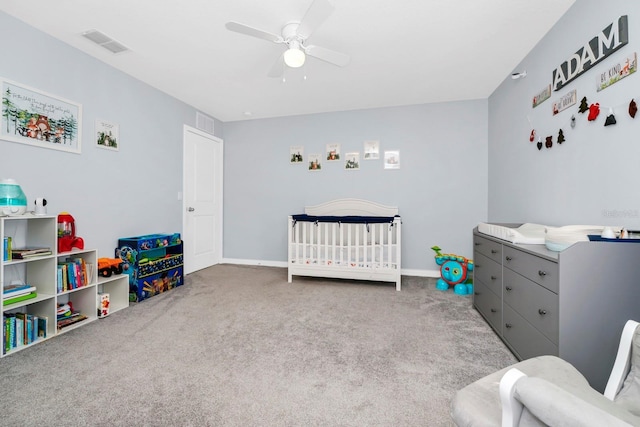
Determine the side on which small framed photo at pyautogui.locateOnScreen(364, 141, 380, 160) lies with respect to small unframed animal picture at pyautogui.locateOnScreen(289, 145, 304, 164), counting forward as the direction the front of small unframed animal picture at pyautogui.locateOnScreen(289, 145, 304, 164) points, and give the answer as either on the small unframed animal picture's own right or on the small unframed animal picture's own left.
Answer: on the small unframed animal picture's own left

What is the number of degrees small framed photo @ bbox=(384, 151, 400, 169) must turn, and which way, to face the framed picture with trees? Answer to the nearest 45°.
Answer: approximately 45° to its right

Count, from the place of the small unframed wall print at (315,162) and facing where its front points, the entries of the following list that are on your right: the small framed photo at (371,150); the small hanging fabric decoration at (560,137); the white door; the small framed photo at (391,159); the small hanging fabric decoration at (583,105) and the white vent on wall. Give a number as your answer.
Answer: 2

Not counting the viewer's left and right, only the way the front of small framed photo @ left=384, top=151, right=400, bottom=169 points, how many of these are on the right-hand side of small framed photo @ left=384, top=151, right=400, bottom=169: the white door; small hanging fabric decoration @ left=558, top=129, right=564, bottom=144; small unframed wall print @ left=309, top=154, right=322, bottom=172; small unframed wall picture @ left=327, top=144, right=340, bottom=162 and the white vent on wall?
4

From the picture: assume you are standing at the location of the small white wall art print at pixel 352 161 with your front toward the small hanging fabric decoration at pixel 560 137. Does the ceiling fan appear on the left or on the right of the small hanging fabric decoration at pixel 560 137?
right

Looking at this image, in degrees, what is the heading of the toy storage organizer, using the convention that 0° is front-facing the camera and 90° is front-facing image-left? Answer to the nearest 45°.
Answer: approximately 315°

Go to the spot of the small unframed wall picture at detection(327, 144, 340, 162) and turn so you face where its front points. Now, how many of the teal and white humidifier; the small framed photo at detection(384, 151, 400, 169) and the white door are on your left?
1

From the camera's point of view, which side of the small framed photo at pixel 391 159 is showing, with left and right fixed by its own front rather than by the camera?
front

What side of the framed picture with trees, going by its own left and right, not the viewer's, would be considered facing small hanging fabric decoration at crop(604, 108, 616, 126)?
front

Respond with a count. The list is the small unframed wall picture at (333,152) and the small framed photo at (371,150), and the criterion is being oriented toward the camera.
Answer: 2

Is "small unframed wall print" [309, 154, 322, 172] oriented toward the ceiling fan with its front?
yes

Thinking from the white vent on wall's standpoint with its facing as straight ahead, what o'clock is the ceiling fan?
The ceiling fan is roughly at 1 o'clock from the white vent on wall.
